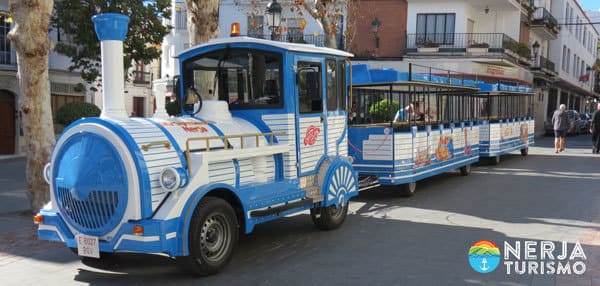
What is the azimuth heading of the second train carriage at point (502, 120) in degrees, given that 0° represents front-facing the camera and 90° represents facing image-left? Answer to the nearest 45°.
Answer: approximately 45°

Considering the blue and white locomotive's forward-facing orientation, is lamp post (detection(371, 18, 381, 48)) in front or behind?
behind

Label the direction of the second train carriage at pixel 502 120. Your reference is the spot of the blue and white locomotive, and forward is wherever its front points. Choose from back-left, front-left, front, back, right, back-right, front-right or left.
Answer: back

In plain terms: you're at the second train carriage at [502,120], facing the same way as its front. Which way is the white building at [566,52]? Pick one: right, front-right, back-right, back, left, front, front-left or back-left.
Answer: back-right

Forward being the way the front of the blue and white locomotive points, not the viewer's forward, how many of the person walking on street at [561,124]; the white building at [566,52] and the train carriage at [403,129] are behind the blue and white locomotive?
3

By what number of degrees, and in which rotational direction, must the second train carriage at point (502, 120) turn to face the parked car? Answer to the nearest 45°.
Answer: approximately 135° to its right

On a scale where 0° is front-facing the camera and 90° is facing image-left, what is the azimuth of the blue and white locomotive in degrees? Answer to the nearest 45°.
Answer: approximately 45°

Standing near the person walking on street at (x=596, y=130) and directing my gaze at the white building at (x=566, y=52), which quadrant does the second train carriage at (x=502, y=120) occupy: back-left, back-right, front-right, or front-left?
back-left
